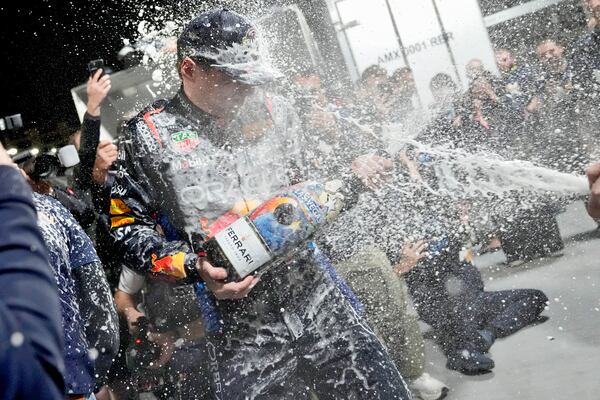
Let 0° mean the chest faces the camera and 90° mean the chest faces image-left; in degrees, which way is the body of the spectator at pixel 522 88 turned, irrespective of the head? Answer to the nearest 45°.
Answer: approximately 45°

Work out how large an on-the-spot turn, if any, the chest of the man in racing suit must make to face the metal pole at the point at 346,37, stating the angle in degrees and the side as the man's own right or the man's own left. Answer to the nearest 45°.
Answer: approximately 135° to the man's own left

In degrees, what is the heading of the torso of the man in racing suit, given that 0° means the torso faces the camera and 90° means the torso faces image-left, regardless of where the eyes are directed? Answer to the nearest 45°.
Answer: approximately 315°

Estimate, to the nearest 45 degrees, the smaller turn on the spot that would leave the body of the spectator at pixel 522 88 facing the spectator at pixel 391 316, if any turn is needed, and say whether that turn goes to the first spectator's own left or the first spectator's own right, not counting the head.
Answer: approximately 45° to the first spectator's own left

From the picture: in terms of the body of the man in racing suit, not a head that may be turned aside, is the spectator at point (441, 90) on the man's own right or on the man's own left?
on the man's own left
